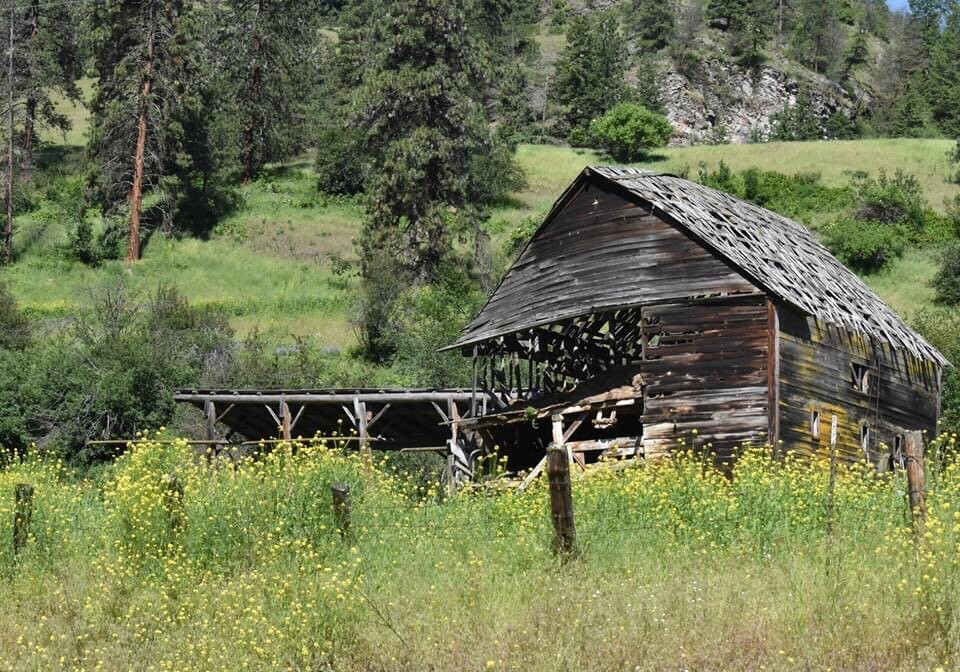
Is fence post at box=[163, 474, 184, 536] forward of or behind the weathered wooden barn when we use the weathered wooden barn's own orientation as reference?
forward

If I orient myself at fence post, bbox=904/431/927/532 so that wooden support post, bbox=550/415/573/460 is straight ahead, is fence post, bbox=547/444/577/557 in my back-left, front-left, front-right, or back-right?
front-left

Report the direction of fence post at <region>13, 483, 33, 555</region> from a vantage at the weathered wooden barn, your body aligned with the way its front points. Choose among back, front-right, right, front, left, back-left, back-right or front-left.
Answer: front

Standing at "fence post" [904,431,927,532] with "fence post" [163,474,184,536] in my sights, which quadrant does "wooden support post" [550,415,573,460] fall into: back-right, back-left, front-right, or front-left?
front-right

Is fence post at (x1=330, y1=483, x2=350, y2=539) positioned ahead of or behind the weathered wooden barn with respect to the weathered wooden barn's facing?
ahead

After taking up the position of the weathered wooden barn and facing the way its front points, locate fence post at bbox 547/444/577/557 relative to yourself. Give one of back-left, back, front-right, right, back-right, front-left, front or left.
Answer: front-left

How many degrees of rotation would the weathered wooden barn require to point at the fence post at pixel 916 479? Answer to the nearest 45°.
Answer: approximately 45° to its left

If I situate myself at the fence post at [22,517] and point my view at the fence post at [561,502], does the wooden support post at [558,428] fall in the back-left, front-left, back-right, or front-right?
front-left
